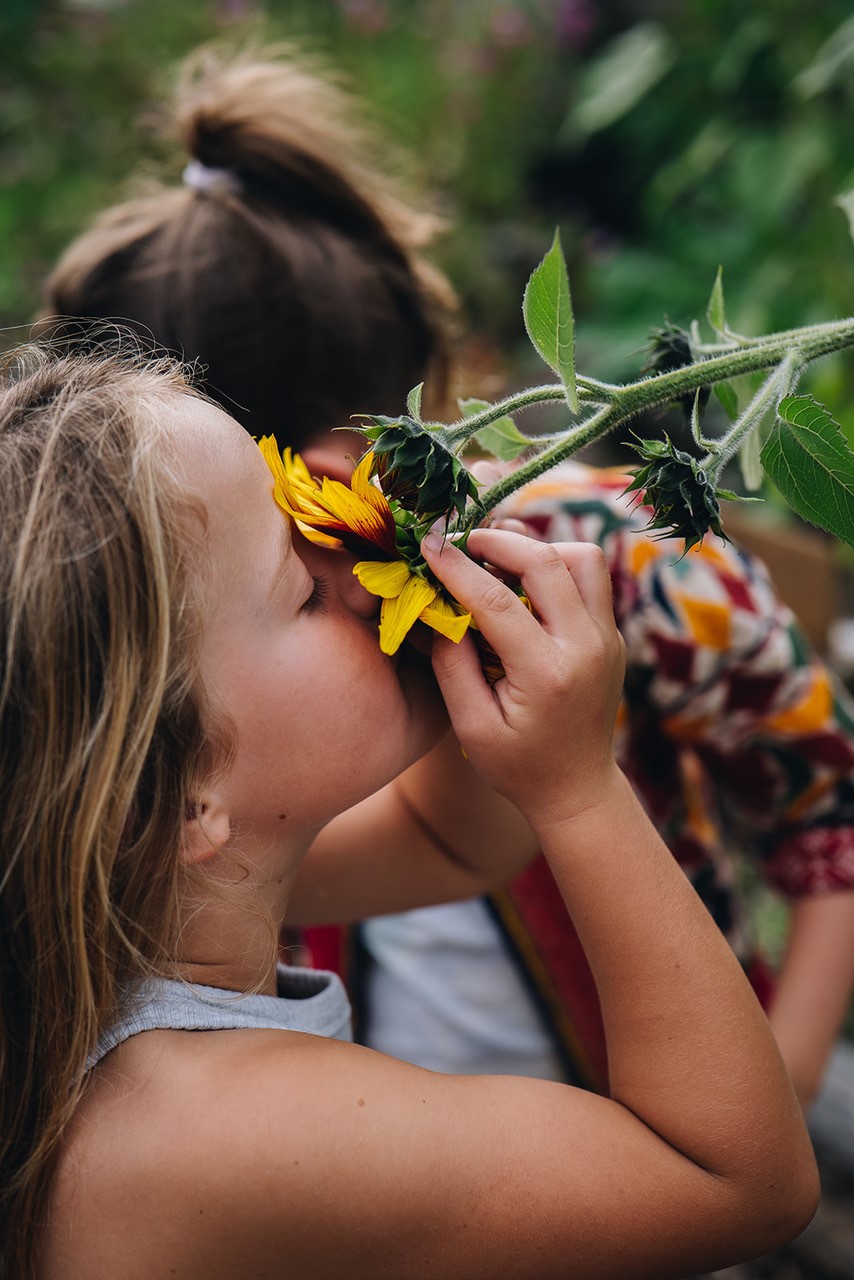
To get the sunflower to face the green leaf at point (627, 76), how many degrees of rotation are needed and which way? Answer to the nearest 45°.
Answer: approximately 90° to its right

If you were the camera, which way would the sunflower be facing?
facing to the left of the viewer

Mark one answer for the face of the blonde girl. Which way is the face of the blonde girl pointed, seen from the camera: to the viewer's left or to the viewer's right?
to the viewer's right

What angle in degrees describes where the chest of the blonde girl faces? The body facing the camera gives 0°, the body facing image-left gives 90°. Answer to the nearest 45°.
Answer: approximately 270°

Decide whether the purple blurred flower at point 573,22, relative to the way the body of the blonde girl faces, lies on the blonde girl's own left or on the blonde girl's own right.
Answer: on the blonde girl's own left

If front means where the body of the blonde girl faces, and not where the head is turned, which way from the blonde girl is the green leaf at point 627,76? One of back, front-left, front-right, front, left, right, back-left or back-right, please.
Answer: left

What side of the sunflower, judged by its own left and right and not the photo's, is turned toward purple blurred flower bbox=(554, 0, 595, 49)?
right

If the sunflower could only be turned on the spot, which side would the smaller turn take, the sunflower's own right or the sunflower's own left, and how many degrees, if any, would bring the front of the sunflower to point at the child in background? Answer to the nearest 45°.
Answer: approximately 90° to the sunflower's own right
